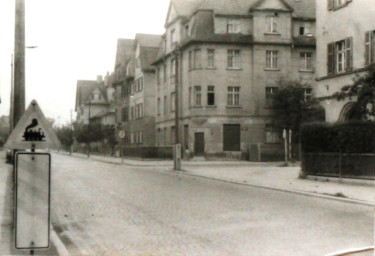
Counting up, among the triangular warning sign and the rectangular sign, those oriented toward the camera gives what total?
2

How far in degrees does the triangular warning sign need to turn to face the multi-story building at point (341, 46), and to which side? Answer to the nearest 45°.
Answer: approximately 135° to its left

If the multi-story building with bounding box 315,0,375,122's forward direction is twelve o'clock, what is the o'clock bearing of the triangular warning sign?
The triangular warning sign is roughly at 11 o'clock from the multi-story building.

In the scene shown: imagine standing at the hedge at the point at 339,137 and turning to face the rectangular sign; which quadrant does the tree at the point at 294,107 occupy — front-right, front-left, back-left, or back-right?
back-right

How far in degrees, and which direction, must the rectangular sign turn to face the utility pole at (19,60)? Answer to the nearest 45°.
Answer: approximately 180°

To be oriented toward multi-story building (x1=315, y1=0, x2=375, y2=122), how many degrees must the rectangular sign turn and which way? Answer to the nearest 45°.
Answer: approximately 135° to its left

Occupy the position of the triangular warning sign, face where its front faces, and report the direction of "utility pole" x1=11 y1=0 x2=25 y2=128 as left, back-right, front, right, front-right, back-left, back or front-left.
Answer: back

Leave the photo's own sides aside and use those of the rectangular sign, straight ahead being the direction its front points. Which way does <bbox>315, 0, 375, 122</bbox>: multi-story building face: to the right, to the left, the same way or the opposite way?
to the right

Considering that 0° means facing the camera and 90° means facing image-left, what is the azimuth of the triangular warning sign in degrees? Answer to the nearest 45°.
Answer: approximately 0°
